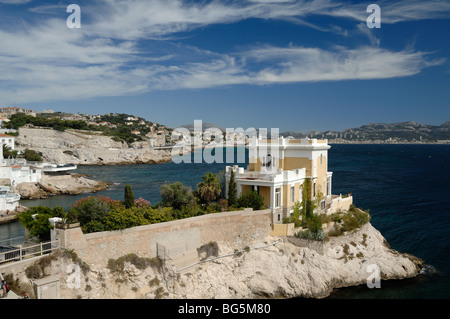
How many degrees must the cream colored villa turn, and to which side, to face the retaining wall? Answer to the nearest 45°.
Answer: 0° — it already faces it

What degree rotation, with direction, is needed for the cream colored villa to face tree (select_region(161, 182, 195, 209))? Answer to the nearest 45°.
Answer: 0° — it already faces it

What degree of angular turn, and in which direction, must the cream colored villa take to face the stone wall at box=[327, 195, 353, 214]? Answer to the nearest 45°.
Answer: approximately 180°

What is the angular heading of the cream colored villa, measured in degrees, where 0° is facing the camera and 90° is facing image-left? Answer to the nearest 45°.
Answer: approximately 45°

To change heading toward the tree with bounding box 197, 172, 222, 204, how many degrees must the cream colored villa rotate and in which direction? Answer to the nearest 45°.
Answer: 0° — it already faces it

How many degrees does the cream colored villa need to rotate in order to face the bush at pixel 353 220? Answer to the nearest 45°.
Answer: approximately 135° to its left

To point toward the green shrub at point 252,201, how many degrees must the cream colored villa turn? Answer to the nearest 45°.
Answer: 0° — it already faces it

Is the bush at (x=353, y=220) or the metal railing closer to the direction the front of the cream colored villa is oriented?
the metal railing
